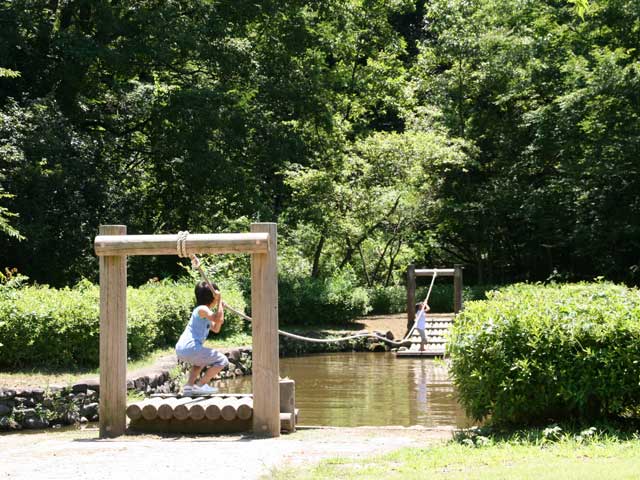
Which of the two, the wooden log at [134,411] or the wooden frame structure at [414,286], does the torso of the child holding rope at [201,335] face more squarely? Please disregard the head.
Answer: the wooden frame structure

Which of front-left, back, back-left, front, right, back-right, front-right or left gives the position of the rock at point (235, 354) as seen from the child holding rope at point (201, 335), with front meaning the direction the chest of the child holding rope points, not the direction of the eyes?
left

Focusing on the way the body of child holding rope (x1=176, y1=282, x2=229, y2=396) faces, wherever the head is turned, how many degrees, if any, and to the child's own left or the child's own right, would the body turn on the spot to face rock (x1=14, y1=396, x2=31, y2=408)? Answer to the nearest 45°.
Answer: approximately 135° to the child's own left

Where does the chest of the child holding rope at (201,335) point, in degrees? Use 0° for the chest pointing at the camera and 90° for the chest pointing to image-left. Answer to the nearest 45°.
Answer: approximately 270°

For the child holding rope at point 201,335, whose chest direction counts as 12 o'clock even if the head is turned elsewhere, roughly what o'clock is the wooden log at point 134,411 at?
The wooden log is roughly at 5 o'clock from the child holding rope.

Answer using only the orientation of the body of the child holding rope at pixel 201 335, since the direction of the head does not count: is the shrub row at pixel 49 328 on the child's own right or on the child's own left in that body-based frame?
on the child's own left

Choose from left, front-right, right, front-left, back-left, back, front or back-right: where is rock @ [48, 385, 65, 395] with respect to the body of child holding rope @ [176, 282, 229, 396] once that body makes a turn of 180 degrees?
front-right

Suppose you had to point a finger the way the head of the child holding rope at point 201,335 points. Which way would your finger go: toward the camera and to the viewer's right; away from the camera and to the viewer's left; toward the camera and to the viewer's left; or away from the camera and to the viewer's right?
away from the camera and to the viewer's right

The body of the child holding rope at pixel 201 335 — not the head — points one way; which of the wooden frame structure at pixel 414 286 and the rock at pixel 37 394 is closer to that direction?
the wooden frame structure

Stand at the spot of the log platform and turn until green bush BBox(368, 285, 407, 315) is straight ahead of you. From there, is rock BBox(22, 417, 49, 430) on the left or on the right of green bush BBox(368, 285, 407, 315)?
left

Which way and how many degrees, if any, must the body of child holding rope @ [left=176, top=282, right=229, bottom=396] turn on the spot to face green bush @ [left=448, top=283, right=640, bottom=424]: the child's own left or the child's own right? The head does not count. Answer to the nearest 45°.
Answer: approximately 45° to the child's own right

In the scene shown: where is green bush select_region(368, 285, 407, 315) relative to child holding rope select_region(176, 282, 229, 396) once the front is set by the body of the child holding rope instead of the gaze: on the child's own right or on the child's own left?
on the child's own left

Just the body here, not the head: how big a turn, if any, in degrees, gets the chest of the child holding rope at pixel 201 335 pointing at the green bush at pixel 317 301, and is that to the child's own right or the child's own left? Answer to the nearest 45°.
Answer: approximately 90° to the child's own left
